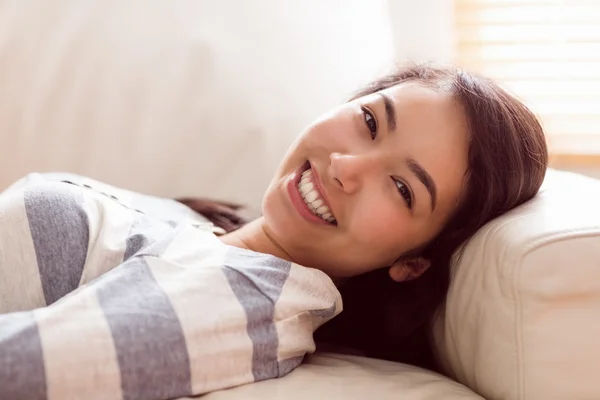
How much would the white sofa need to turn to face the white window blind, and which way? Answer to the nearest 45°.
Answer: approximately 90° to its left

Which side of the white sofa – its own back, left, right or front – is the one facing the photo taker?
front
